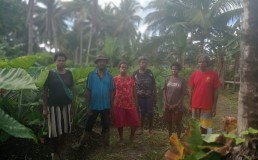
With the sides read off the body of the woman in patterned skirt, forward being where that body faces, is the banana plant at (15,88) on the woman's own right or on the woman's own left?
on the woman's own right

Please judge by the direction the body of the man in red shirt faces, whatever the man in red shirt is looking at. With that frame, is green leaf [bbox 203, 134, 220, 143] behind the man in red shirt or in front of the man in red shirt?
in front

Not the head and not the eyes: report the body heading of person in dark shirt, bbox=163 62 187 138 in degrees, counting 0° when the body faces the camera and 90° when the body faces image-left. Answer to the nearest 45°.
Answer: approximately 0°

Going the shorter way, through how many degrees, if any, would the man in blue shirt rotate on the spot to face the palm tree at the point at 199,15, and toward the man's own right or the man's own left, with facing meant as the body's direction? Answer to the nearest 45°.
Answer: approximately 135° to the man's own left

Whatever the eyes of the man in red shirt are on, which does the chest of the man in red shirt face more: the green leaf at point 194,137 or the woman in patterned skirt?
the green leaf

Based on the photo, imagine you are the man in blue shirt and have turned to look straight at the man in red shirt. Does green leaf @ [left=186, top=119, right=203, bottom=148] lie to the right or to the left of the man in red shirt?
right

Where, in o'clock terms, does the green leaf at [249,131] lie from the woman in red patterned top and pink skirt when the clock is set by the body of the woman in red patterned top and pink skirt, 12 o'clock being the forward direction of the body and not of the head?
The green leaf is roughly at 11 o'clock from the woman in red patterned top and pink skirt.

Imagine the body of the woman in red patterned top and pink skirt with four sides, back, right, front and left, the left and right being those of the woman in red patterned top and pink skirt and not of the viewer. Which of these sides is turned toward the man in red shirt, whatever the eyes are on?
left

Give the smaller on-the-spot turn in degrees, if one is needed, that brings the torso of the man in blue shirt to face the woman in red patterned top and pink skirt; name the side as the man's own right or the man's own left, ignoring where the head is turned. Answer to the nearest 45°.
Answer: approximately 135° to the man's own left
